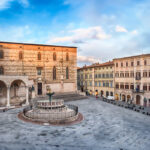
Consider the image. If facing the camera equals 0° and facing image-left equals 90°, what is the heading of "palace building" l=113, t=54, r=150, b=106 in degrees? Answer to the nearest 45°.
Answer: approximately 45°
